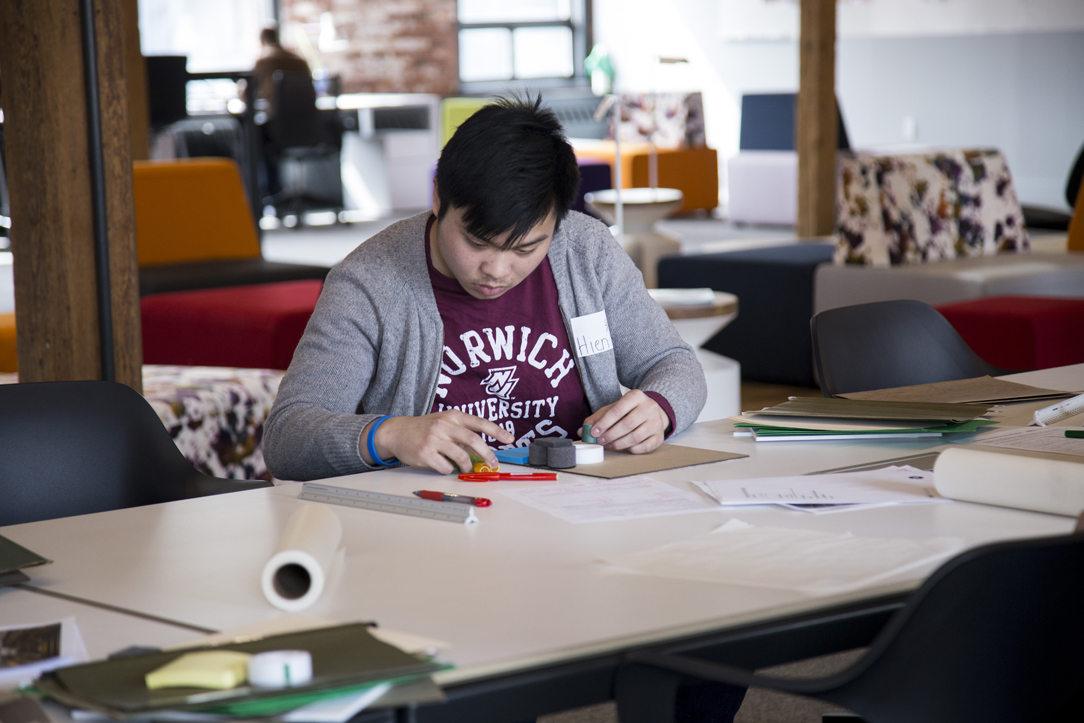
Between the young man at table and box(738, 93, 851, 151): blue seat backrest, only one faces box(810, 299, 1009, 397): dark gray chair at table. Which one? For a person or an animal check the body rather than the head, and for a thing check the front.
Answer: the blue seat backrest

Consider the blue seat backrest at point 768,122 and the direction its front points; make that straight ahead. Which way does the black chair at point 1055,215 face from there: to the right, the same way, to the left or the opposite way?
to the right

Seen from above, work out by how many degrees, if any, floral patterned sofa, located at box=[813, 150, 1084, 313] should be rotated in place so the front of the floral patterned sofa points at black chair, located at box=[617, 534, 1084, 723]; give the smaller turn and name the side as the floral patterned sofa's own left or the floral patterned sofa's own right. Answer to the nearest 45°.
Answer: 0° — it already faces it

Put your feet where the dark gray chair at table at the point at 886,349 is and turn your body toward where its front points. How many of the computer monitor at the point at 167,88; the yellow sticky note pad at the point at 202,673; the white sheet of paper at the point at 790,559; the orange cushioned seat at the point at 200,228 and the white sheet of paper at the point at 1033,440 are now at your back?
2

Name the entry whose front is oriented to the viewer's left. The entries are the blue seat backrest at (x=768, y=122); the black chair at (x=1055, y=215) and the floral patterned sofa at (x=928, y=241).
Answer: the black chair

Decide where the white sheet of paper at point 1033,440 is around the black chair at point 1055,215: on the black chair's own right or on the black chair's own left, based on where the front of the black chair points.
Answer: on the black chair's own left

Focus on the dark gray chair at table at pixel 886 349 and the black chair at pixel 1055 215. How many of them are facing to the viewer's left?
1

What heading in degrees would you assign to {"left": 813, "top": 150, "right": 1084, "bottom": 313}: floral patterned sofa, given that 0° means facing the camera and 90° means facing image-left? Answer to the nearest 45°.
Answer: approximately 0°

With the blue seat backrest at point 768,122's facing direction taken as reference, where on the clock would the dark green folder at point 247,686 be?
The dark green folder is roughly at 12 o'clock from the blue seat backrest.

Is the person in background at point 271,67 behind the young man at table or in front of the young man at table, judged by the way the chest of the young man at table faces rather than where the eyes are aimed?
behind
